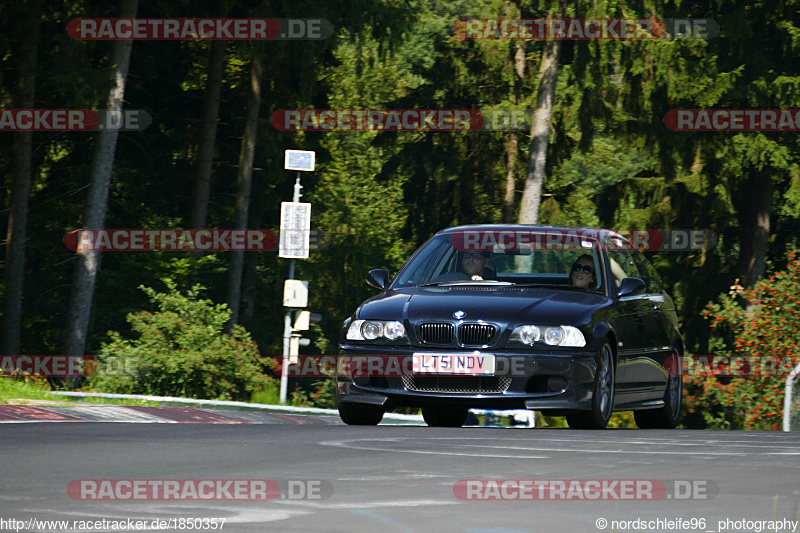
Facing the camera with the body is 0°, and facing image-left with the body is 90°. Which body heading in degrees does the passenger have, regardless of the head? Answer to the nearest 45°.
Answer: approximately 45°

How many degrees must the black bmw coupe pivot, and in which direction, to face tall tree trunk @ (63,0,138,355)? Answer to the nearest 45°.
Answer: approximately 135° to its right

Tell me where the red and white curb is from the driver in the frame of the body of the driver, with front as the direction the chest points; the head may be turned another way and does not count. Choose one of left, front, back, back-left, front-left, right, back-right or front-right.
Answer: front-right

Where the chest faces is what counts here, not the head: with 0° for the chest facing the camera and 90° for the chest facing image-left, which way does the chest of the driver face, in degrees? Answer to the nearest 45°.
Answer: approximately 45°

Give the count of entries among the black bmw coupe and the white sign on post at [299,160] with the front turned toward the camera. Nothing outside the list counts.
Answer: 2

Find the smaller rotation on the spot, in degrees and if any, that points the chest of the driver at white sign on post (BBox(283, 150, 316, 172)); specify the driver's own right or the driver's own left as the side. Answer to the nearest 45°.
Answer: approximately 135° to the driver's own right
